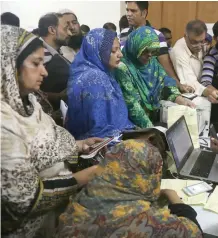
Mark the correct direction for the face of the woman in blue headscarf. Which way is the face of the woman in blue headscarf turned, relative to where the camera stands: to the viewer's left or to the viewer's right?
to the viewer's right

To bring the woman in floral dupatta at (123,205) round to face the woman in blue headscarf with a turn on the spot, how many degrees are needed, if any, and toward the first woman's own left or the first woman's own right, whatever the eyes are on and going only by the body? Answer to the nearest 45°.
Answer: approximately 45° to the first woman's own left

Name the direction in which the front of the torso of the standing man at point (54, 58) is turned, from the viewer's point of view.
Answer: to the viewer's right

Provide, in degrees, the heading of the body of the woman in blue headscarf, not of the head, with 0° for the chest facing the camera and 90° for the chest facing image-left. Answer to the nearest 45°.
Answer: approximately 270°

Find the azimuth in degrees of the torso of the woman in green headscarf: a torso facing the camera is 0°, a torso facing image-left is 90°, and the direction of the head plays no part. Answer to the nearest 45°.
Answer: approximately 315°

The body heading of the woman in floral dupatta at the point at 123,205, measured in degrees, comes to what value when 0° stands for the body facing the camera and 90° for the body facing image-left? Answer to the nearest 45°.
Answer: approximately 225°
